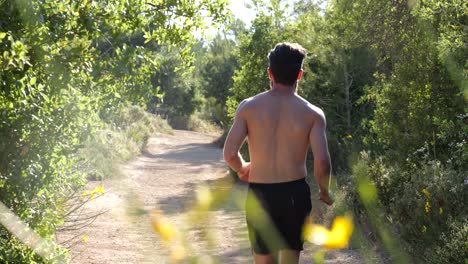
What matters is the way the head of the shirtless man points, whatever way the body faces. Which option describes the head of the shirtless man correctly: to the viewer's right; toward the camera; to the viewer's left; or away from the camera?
away from the camera

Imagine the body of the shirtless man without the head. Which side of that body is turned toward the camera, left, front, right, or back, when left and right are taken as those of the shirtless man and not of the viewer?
back

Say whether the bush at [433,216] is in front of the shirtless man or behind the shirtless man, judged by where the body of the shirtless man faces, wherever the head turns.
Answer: in front

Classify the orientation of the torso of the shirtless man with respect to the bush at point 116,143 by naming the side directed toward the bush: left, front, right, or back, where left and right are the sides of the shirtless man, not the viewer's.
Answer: front
